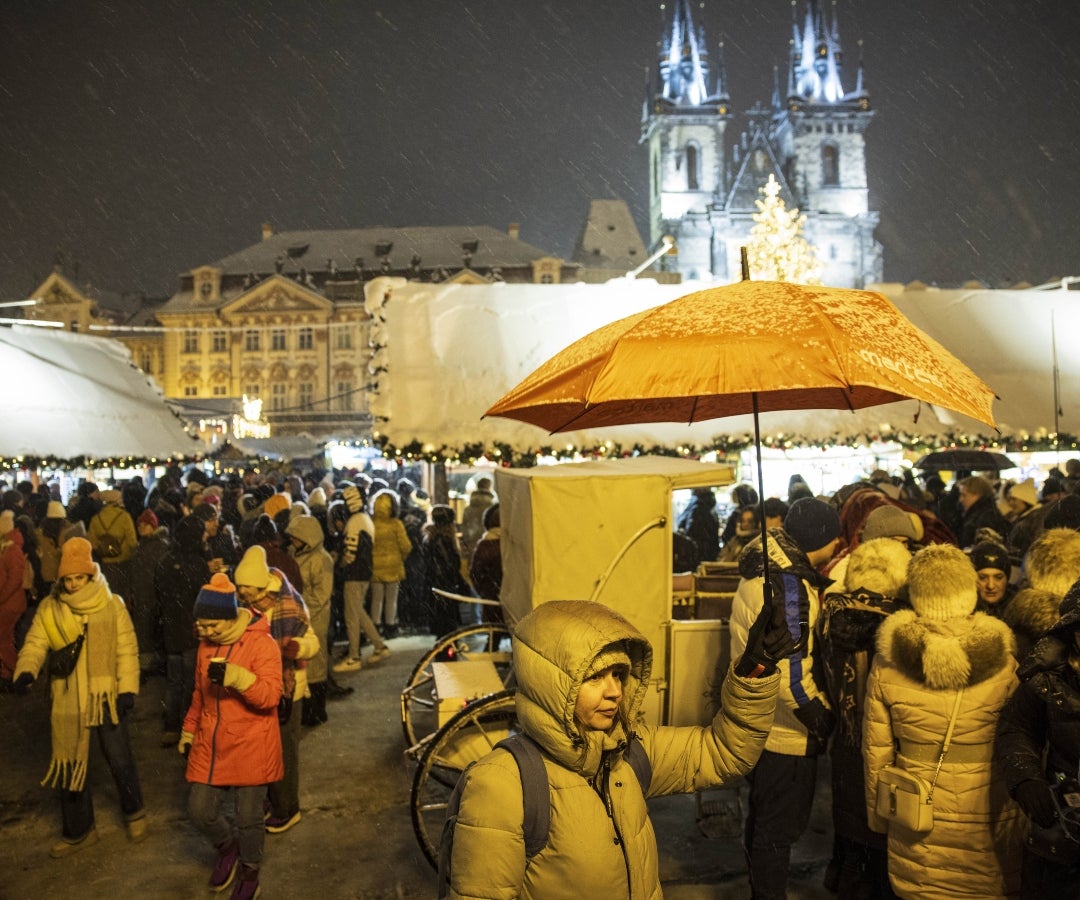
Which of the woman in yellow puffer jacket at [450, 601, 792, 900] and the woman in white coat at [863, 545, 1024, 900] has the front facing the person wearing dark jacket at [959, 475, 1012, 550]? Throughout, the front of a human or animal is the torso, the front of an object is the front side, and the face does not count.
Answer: the woman in white coat

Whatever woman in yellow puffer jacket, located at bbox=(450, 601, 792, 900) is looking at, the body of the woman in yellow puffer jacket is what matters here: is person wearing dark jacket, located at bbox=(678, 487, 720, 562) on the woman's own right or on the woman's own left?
on the woman's own left

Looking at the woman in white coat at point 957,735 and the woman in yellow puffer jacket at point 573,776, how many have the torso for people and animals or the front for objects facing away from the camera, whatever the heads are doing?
1

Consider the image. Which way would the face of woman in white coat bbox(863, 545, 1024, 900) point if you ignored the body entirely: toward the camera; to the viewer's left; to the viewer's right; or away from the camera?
away from the camera

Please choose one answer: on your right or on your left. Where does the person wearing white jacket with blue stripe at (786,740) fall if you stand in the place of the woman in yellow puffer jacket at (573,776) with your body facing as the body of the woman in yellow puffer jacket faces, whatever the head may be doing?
on your left

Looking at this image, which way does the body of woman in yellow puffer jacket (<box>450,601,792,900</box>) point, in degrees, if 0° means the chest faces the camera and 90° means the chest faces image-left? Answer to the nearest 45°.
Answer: approximately 315°

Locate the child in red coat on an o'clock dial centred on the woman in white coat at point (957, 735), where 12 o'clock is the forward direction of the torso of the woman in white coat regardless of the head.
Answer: The child in red coat is roughly at 9 o'clock from the woman in white coat.

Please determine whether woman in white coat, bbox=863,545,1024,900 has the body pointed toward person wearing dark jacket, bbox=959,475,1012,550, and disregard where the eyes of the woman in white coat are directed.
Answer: yes

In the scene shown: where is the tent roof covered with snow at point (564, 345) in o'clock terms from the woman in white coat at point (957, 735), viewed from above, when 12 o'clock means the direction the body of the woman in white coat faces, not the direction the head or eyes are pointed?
The tent roof covered with snow is roughly at 11 o'clock from the woman in white coat.

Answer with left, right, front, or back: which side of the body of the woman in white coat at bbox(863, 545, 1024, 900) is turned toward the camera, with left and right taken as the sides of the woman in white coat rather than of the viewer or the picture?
back

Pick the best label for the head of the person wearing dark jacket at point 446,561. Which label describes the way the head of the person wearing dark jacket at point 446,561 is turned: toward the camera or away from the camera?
away from the camera

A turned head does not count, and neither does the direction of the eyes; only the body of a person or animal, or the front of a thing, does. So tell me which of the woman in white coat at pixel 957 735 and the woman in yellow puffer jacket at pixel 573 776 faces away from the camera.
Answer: the woman in white coat

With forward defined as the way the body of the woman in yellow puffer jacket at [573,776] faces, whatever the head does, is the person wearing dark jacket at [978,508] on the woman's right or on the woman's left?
on the woman's left
